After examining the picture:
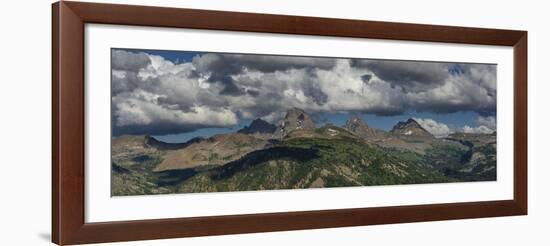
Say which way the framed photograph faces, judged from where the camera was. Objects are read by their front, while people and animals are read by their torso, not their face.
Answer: facing the viewer and to the right of the viewer
